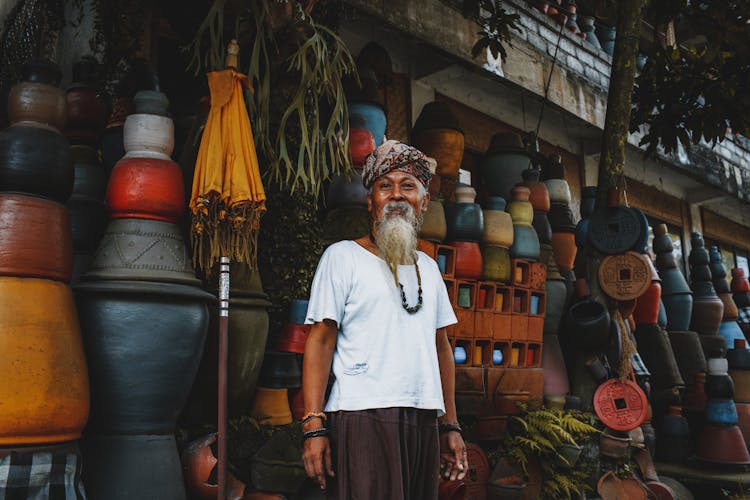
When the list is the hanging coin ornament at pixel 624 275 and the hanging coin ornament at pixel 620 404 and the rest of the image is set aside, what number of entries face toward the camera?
2

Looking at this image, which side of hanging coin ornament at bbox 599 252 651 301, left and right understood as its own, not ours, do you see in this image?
front

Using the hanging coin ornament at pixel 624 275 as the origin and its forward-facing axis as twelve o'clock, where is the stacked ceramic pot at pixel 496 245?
The stacked ceramic pot is roughly at 2 o'clock from the hanging coin ornament.

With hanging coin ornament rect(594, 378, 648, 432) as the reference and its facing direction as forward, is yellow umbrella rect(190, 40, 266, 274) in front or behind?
in front

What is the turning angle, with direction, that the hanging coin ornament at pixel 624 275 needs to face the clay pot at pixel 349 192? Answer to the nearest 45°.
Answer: approximately 45° to its right

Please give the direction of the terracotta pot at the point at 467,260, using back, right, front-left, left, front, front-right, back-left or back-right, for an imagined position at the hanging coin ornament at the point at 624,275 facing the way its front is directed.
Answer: front-right

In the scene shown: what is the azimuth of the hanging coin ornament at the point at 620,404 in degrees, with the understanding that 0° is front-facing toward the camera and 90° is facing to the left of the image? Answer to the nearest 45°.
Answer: approximately 0°

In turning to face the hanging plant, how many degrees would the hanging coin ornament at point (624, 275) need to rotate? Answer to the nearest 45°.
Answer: approximately 45° to its right

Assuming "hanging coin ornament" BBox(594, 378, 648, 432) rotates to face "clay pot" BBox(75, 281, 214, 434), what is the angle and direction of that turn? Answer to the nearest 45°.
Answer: approximately 45° to its right

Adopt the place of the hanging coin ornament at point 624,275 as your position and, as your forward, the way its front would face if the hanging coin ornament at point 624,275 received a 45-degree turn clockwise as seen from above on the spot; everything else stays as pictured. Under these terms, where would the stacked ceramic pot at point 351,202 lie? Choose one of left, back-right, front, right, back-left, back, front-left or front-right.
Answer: front

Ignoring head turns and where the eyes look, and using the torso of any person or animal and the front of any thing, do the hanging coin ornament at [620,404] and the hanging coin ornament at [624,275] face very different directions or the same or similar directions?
same or similar directions
